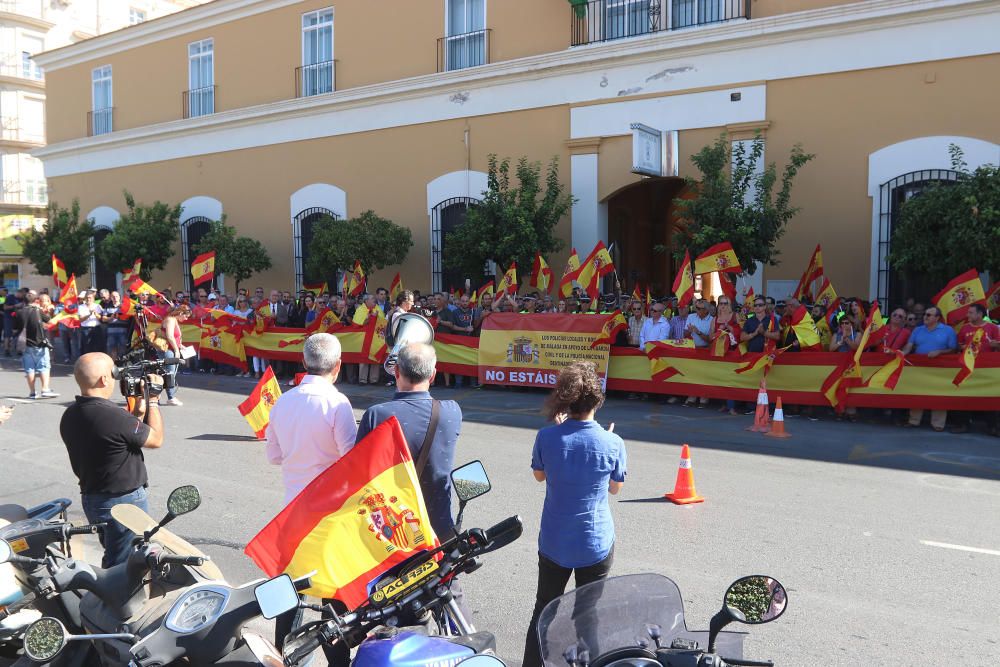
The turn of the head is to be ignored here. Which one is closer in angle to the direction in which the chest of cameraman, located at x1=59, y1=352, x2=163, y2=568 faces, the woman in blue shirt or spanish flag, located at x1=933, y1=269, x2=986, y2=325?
the spanish flag

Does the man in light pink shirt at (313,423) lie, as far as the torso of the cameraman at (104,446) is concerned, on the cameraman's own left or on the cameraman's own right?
on the cameraman's own right

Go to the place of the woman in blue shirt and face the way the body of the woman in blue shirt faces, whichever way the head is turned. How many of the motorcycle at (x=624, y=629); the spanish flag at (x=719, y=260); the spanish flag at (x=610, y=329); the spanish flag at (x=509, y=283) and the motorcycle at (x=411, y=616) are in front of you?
3

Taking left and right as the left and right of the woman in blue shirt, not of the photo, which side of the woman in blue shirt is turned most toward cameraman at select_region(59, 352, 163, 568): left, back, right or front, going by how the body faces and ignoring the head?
left

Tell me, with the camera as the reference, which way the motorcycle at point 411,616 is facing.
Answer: facing away from the viewer and to the left of the viewer

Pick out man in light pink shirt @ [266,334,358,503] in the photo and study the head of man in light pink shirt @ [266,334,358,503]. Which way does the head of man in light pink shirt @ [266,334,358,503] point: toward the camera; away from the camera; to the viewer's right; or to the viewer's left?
away from the camera

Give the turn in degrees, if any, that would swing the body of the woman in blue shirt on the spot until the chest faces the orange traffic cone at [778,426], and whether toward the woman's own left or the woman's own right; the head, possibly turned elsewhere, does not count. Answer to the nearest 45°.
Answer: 0° — they already face it

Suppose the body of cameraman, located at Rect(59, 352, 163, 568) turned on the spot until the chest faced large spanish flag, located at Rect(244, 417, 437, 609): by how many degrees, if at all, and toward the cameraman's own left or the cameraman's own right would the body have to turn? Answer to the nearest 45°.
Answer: approximately 90° to the cameraman's own right

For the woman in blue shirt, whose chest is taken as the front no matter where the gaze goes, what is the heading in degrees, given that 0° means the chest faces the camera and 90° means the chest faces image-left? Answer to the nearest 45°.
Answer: approximately 180°

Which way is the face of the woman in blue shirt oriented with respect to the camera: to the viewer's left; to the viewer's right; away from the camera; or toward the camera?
away from the camera

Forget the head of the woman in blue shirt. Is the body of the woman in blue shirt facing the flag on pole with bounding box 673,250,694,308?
yes

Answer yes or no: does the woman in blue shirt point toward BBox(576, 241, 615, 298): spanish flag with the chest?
yes
